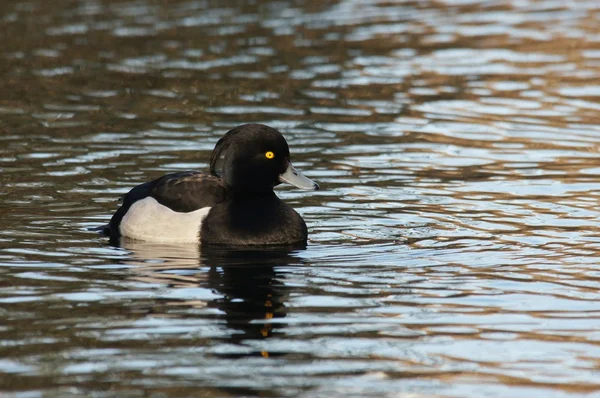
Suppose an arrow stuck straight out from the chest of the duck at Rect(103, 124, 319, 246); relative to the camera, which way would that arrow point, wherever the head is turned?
to the viewer's right
